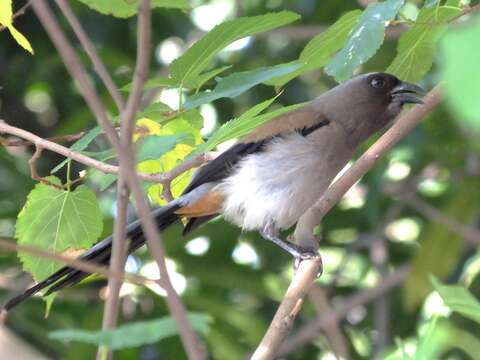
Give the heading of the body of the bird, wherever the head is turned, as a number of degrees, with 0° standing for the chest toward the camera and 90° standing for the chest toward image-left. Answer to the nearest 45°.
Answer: approximately 270°

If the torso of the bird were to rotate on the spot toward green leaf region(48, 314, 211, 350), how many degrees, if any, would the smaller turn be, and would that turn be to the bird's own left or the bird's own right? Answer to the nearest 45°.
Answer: approximately 90° to the bird's own right
